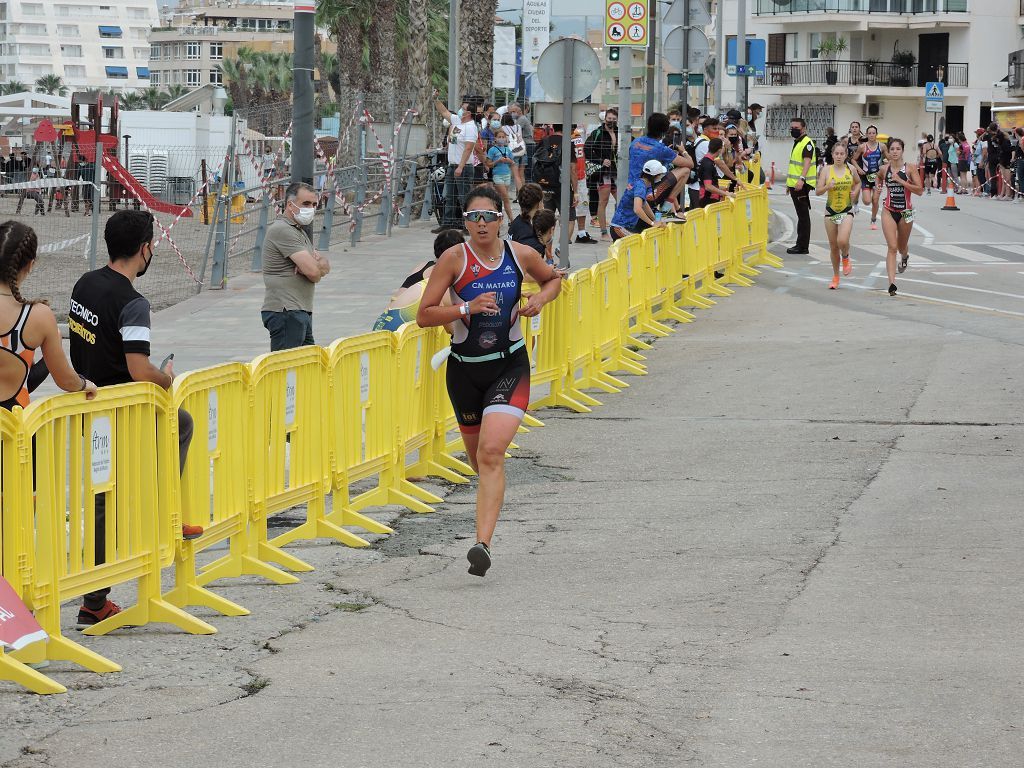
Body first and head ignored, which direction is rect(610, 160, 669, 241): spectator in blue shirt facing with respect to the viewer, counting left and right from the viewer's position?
facing to the right of the viewer

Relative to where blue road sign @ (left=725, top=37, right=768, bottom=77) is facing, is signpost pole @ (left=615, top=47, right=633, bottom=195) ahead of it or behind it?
ahead

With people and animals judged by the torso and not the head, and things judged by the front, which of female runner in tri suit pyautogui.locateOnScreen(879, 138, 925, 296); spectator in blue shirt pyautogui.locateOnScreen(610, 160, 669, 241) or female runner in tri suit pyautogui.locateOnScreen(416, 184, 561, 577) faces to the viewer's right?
the spectator in blue shirt

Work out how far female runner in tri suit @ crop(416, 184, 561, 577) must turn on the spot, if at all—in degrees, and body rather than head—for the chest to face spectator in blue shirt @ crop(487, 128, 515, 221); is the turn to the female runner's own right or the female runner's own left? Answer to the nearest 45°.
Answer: approximately 180°

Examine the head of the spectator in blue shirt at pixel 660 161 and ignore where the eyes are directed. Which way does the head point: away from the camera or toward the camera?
away from the camera

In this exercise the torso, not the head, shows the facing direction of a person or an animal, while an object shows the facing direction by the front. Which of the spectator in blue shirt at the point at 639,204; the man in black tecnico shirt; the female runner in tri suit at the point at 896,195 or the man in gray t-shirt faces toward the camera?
the female runner in tri suit

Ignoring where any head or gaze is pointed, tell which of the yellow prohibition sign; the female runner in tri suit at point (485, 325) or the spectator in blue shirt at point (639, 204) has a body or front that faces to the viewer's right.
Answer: the spectator in blue shirt
